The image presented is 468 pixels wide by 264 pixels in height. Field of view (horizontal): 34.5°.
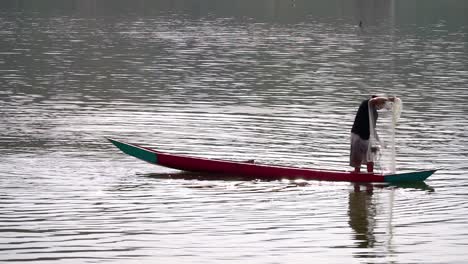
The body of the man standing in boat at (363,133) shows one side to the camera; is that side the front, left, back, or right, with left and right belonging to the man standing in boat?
right
